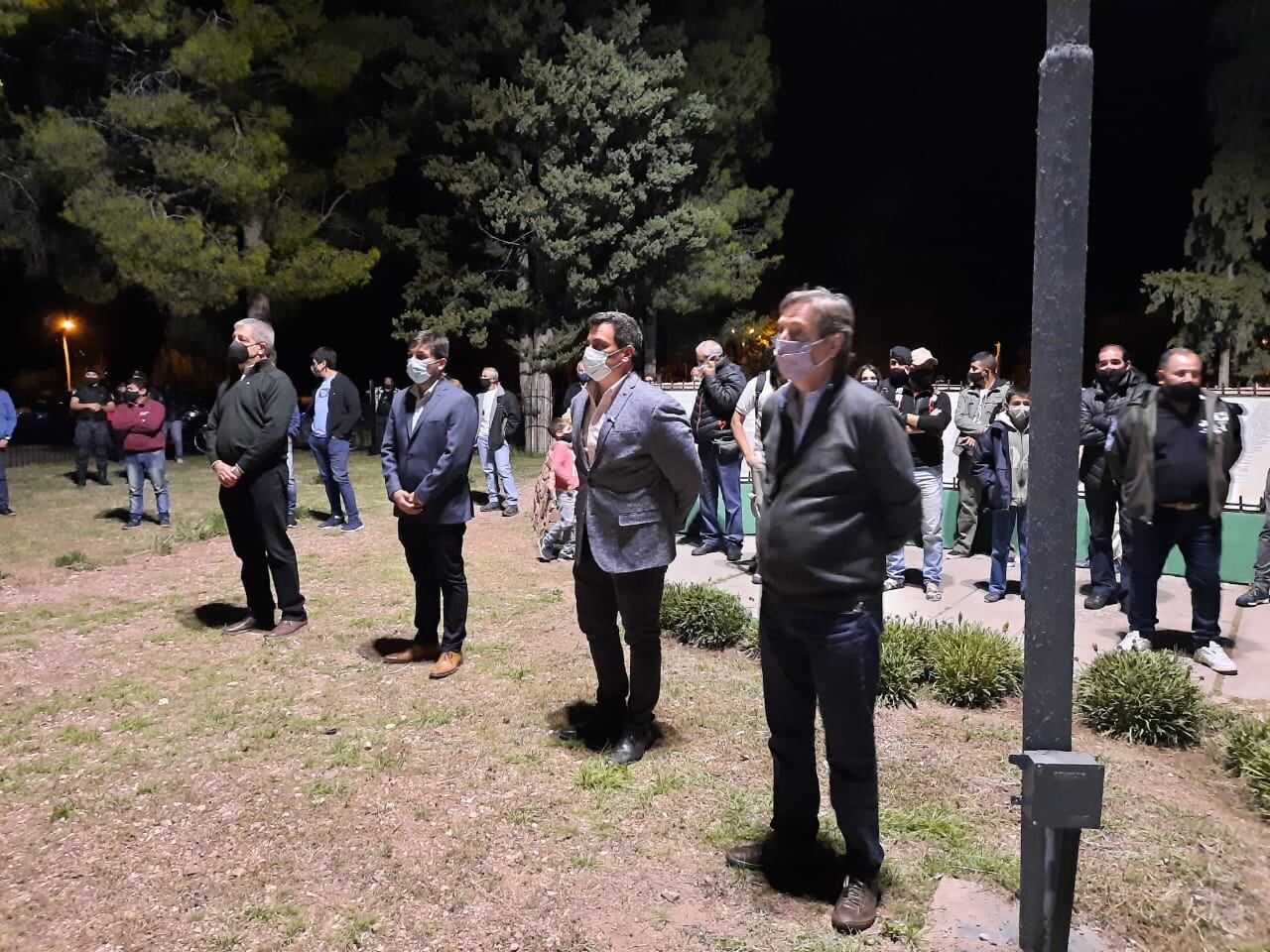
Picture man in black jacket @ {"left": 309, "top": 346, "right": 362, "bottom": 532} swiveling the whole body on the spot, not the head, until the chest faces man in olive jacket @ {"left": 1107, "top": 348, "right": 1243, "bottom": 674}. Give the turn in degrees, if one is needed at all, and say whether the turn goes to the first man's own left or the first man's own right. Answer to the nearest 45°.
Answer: approximately 90° to the first man's own left

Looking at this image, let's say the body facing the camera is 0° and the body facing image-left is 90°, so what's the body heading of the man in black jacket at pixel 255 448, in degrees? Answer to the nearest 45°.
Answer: approximately 45°

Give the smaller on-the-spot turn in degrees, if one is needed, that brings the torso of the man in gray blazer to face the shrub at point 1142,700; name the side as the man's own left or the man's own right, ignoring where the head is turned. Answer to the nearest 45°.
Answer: approximately 135° to the man's own left

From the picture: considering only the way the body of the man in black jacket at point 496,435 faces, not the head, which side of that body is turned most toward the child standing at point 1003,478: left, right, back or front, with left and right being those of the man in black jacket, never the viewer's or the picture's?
left

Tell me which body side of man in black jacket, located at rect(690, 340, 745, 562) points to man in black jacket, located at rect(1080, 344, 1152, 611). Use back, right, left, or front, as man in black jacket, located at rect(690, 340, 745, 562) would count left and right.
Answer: left

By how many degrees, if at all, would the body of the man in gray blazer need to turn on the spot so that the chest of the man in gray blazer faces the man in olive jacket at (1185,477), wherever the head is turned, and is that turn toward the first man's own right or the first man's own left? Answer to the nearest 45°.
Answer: approximately 135° to the first man's own left

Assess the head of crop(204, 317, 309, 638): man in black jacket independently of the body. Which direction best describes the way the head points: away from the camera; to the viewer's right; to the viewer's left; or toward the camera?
to the viewer's left

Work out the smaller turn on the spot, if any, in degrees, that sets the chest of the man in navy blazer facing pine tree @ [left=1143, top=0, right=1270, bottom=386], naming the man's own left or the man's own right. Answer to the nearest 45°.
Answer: approximately 180°
